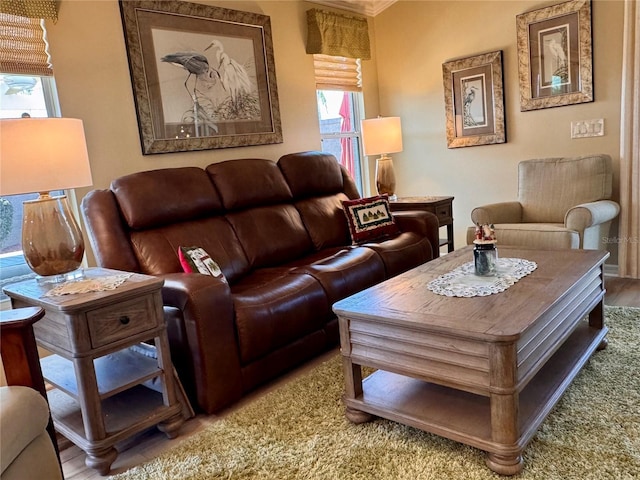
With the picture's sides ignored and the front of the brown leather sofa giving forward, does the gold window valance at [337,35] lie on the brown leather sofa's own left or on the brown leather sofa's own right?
on the brown leather sofa's own left

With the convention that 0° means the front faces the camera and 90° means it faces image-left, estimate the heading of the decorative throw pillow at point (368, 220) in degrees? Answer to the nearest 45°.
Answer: approximately 315°

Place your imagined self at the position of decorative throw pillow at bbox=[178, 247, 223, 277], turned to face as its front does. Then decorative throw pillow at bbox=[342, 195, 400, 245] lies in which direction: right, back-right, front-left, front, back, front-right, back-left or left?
left

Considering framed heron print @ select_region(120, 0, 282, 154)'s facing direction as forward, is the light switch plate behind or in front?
in front

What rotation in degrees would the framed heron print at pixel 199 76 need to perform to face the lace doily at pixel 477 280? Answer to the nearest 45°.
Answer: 0° — it already faces it

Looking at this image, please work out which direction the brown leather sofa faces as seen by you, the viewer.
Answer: facing the viewer and to the right of the viewer

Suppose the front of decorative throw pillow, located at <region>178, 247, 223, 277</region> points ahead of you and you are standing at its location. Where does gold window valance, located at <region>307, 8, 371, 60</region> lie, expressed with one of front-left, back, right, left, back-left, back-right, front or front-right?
left

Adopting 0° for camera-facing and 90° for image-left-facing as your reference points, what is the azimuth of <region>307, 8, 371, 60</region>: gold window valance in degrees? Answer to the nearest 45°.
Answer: approximately 315°

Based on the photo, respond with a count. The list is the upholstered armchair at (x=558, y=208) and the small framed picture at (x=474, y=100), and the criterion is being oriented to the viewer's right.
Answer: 0

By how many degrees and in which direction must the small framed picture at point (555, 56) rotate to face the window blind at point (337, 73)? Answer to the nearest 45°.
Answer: approximately 45° to its right

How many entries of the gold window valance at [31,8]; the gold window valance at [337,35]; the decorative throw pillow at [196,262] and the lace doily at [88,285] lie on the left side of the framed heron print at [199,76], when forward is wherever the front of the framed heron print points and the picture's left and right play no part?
1

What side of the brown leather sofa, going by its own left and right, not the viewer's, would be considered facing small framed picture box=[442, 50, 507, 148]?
left

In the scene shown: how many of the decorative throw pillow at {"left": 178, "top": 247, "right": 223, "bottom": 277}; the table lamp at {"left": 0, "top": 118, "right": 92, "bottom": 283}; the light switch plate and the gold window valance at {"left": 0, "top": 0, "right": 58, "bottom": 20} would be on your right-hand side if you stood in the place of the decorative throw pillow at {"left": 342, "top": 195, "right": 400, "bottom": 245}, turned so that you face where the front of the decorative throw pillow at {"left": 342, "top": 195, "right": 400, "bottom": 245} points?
3

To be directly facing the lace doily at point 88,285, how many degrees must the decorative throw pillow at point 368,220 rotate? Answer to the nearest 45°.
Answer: approximately 90° to its right

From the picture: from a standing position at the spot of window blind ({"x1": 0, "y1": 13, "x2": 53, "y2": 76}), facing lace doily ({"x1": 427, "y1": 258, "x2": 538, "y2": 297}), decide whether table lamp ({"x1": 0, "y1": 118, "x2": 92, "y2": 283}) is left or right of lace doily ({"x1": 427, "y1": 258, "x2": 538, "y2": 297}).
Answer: right

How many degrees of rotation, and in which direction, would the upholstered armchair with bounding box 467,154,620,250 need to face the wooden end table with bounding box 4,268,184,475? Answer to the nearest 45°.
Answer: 0° — it already faces it
